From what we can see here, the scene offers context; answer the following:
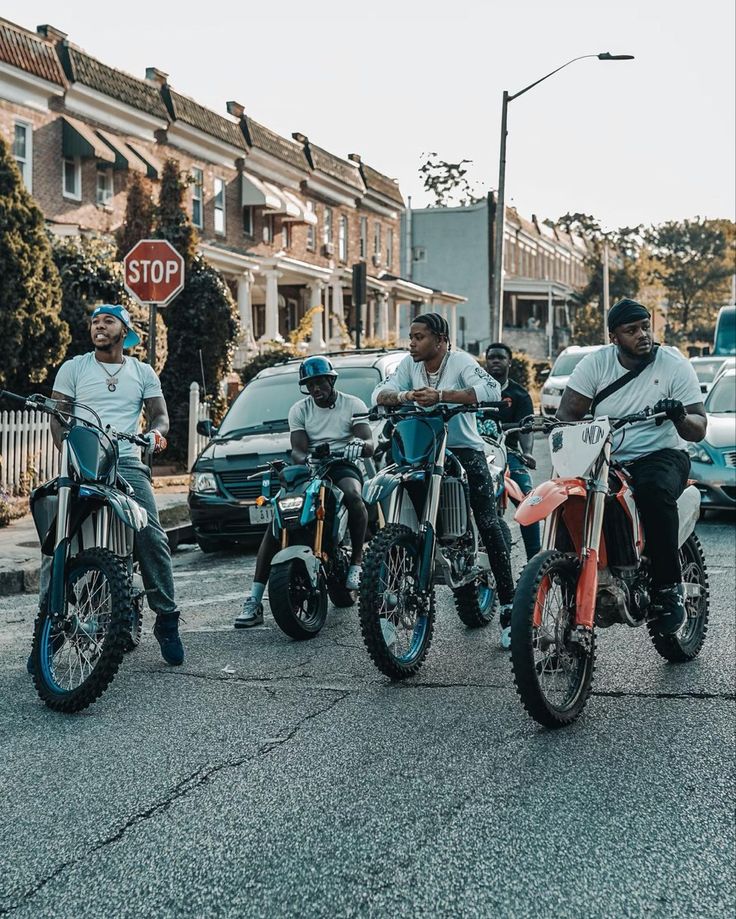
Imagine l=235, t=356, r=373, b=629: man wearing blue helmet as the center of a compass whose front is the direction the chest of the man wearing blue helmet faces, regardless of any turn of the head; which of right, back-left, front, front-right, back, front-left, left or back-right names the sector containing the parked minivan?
back

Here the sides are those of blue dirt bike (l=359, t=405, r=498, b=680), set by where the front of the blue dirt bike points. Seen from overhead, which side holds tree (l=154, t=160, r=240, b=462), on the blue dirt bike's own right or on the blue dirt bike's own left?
on the blue dirt bike's own right

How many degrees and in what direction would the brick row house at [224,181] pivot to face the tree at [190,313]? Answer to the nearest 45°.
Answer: approximately 45° to its right

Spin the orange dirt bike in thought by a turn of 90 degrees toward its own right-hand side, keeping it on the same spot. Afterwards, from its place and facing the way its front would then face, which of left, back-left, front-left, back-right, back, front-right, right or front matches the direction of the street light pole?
front-right

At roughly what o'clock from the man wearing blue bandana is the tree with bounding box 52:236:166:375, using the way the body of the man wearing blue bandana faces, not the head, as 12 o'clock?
The tree is roughly at 6 o'clock from the man wearing blue bandana.

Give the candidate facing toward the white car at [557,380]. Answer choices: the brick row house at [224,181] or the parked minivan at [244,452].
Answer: the brick row house

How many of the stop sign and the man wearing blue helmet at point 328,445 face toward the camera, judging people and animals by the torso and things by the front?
2

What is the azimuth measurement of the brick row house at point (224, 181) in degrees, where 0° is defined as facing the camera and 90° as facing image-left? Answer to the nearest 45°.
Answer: approximately 315°

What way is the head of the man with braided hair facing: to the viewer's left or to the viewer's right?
to the viewer's left

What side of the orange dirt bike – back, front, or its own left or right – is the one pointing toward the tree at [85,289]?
right
